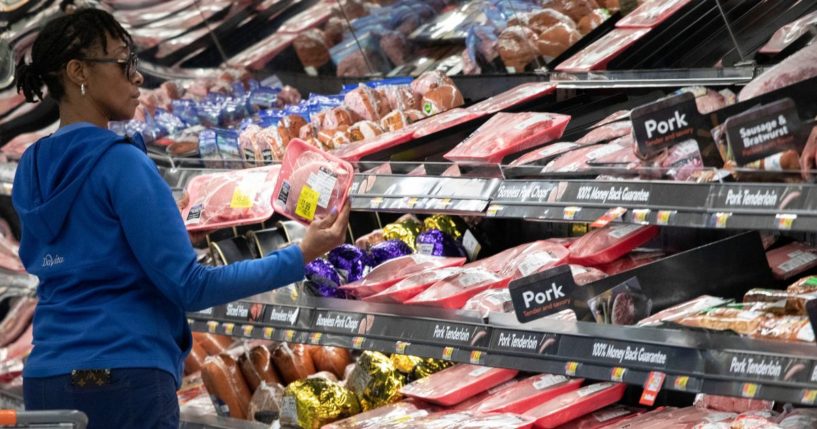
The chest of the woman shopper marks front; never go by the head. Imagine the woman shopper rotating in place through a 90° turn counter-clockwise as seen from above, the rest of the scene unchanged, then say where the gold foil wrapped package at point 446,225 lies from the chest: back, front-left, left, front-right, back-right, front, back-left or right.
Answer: right

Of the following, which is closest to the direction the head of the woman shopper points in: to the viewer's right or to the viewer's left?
to the viewer's right

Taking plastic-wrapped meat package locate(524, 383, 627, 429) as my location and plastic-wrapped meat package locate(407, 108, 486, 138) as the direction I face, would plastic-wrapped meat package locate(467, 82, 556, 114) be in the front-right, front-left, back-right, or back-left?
front-right

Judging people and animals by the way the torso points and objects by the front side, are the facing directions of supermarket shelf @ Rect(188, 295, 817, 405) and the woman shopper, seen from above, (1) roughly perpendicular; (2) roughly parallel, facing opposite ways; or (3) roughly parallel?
roughly parallel, facing opposite ways

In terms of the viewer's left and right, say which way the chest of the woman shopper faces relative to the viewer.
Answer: facing away from the viewer and to the right of the viewer

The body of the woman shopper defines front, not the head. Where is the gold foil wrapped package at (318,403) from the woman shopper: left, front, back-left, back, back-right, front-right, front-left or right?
front

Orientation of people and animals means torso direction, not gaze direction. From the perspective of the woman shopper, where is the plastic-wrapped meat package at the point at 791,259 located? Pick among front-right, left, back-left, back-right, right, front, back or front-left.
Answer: front-right

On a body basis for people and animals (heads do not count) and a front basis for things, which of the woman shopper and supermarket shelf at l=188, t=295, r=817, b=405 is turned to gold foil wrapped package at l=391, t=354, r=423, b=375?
the woman shopper

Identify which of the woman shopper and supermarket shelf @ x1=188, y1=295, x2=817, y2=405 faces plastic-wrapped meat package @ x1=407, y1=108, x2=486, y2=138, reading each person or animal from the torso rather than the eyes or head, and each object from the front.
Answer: the woman shopper

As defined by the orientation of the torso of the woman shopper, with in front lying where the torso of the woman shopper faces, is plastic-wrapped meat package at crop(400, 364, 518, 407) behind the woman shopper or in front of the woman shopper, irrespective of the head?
in front

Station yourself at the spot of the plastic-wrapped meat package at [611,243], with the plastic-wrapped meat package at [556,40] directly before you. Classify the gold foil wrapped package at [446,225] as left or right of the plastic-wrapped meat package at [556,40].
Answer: left

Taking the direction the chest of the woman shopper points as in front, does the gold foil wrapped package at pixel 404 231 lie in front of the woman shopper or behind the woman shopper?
in front

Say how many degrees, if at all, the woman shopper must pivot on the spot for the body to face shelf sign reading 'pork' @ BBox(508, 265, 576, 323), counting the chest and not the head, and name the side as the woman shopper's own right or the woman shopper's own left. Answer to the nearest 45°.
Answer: approximately 45° to the woman shopper's own right

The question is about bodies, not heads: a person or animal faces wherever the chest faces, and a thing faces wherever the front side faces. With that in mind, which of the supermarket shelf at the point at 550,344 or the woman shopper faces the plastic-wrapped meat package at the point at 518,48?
the woman shopper
